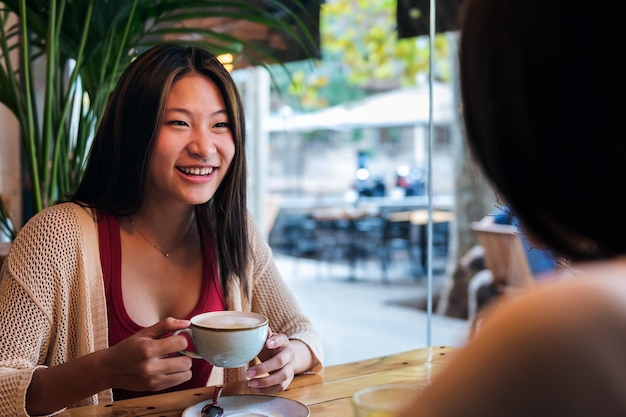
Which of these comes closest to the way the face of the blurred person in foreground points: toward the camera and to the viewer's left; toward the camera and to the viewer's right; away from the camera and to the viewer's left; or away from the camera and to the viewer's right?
away from the camera and to the viewer's left

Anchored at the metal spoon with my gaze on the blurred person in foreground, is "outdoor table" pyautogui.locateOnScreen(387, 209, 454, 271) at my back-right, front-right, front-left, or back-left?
back-left

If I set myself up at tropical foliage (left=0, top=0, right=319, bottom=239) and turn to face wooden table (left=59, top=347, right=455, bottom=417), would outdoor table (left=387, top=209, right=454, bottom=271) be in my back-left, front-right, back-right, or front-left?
back-left

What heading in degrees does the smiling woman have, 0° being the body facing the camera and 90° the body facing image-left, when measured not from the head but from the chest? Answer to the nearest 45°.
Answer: approximately 315°

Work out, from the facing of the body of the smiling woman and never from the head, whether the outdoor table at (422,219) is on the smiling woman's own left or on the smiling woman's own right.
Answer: on the smiling woman's own left
